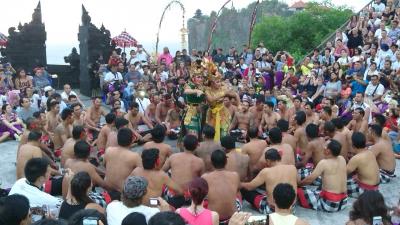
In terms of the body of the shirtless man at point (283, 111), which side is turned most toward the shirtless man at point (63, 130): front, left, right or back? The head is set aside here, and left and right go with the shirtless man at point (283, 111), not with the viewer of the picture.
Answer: front

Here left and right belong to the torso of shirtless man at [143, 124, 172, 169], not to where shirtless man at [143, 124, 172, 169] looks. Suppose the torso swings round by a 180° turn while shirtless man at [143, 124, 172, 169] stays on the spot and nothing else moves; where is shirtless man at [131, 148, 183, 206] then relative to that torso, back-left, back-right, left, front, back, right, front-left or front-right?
front

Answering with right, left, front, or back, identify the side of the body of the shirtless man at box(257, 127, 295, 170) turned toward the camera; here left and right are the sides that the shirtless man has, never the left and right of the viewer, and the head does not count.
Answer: back

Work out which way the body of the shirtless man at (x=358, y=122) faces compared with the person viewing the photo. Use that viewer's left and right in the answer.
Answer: facing the viewer and to the left of the viewer

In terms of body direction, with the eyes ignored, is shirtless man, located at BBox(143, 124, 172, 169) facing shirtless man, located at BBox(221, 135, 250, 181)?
no

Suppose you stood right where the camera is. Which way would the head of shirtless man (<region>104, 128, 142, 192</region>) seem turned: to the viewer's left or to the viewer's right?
to the viewer's right

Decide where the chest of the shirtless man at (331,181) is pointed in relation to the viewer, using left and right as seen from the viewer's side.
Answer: facing away from the viewer and to the left of the viewer

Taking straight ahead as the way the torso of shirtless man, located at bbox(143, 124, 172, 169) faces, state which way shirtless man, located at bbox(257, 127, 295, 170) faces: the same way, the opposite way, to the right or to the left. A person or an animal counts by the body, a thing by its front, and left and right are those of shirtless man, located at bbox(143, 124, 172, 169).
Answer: the same way

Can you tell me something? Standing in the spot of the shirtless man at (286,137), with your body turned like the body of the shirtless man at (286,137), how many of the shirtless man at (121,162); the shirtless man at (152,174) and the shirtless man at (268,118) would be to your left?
2

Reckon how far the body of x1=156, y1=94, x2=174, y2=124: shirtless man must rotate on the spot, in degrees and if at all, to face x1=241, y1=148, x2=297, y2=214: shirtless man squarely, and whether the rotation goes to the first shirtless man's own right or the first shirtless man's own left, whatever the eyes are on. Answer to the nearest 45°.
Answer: approximately 45° to the first shirtless man's own right

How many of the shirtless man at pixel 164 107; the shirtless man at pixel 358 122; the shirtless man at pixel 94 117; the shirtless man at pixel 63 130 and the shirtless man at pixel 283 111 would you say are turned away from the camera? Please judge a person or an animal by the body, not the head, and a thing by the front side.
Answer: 0

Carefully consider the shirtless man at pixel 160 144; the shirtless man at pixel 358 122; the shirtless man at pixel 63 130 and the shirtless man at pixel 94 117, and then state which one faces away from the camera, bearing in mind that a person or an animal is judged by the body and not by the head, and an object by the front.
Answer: the shirtless man at pixel 160 144

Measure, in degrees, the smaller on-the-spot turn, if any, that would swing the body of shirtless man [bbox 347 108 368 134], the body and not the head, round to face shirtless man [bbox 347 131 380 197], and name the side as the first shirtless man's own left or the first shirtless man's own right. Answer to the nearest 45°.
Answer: approximately 45° to the first shirtless man's own left

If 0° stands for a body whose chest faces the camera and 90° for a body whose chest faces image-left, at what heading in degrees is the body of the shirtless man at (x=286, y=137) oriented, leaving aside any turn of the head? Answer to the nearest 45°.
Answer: approximately 135°

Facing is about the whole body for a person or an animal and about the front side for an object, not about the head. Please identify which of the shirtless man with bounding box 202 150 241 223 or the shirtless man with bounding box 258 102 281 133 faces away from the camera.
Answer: the shirtless man with bounding box 202 150 241 223

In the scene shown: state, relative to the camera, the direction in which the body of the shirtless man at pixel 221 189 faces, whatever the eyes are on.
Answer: away from the camera

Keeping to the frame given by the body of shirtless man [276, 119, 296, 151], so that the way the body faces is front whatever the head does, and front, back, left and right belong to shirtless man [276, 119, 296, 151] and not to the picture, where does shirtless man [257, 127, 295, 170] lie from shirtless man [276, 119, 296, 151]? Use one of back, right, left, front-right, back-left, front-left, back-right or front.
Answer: back-left

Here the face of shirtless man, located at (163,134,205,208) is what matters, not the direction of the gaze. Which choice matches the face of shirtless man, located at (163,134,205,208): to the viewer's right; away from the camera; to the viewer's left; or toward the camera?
away from the camera

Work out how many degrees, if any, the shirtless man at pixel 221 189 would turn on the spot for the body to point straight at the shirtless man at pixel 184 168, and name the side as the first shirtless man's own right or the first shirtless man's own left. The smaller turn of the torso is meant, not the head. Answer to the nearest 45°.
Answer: approximately 45° to the first shirtless man's own left
